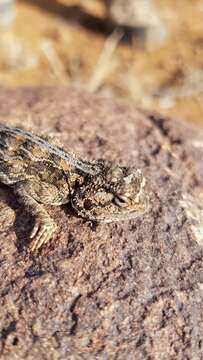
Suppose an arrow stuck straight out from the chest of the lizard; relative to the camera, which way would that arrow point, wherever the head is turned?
to the viewer's right
